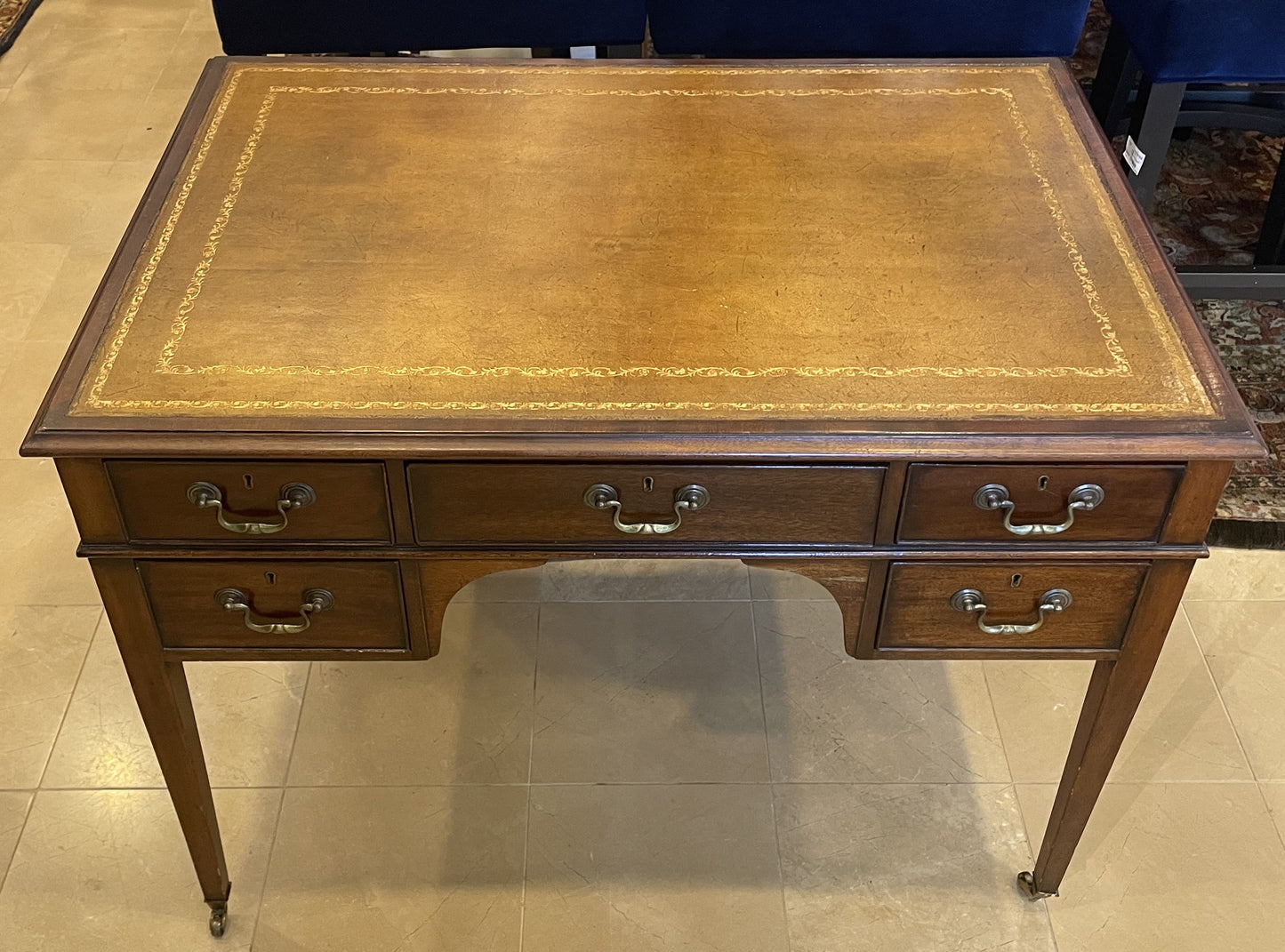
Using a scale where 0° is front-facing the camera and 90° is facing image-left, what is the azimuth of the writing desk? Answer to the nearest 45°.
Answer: approximately 0°

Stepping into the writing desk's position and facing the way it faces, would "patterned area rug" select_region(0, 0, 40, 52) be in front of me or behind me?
behind

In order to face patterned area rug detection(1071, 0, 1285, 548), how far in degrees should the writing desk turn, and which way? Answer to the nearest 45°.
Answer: approximately 135° to its left
